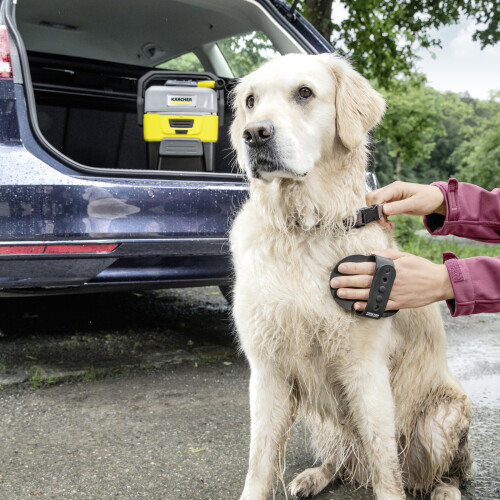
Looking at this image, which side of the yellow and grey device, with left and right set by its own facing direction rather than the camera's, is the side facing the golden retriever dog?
front

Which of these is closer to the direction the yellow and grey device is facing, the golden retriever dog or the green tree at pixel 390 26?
the golden retriever dog

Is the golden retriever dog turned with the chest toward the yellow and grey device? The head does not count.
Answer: no

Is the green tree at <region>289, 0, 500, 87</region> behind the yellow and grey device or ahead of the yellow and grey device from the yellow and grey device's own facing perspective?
behind

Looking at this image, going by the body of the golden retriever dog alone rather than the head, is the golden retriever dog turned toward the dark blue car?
no

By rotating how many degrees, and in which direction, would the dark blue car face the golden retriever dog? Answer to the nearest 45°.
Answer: approximately 135° to its right

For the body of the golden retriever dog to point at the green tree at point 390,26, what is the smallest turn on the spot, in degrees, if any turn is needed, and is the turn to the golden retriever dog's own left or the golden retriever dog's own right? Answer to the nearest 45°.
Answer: approximately 135° to the golden retriever dog's own right

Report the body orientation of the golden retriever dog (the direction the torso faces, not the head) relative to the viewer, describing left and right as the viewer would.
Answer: facing the viewer and to the left of the viewer

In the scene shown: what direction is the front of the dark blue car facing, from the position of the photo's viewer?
facing away from the viewer

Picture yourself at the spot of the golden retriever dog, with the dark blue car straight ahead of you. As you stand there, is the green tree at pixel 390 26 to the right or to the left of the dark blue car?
right

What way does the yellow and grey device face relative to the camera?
toward the camera

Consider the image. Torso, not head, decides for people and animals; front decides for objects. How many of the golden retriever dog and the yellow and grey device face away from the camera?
0
